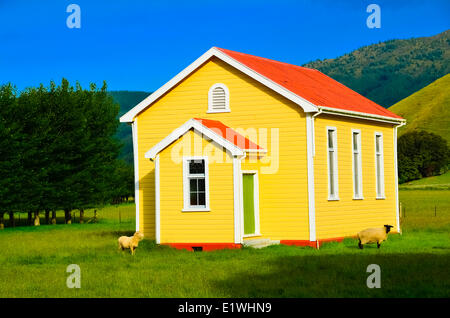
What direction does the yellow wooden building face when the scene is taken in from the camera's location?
facing the viewer and to the left of the viewer

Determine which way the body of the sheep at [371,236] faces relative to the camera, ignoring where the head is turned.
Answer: to the viewer's right
